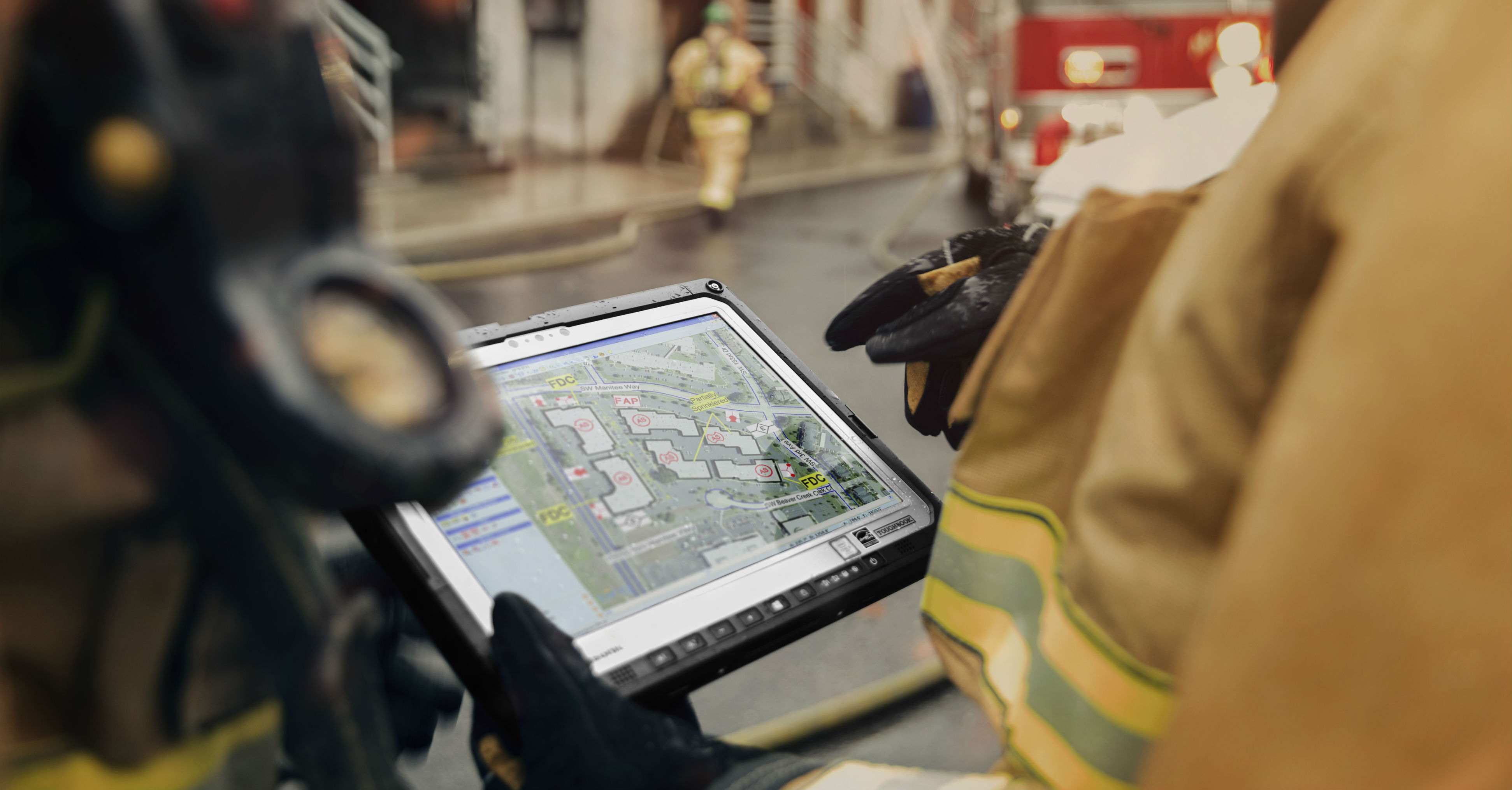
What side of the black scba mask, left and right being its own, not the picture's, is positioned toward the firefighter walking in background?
left

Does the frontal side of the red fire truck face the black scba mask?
yes

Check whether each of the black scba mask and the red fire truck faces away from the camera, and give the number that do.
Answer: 0

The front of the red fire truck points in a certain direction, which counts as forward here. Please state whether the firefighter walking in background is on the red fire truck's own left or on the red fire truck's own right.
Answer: on the red fire truck's own right

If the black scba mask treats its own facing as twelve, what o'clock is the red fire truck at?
The red fire truck is roughly at 9 o'clock from the black scba mask.

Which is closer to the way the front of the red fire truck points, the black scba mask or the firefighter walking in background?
the black scba mask

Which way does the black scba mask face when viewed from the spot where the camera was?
facing the viewer and to the right of the viewer

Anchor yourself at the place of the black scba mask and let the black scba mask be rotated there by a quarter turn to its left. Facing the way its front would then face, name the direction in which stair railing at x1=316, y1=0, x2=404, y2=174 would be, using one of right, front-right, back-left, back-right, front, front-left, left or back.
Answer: front-left

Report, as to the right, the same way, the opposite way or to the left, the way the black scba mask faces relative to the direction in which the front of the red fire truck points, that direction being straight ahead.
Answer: to the left

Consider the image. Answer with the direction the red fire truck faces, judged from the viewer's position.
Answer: facing the viewer

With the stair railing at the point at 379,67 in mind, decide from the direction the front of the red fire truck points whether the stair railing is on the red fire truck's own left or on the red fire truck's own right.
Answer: on the red fire truck's own right
